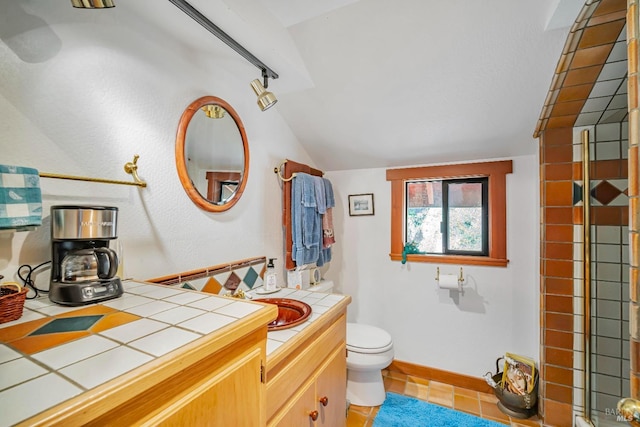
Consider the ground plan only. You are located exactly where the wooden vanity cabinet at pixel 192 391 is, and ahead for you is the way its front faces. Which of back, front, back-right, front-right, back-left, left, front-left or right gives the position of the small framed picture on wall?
left

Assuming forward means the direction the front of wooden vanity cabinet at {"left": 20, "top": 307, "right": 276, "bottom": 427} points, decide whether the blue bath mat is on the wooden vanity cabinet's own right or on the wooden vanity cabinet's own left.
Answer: on the wooden vanity cabinet's own left

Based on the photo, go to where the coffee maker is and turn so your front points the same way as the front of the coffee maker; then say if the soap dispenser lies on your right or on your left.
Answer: on your left

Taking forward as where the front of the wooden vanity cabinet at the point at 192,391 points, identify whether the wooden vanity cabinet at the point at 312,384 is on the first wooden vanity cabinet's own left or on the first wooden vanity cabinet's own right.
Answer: on the first wooden vanity cabinet's own left

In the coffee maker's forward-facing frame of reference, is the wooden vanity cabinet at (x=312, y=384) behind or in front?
in front

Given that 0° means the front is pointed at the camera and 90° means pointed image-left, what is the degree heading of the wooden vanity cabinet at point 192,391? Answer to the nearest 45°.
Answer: approximately 315°

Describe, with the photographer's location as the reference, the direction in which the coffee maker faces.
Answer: facing the viewer and to the right of the viewer

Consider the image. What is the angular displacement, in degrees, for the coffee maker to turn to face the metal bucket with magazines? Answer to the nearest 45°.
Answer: approximately 45° to its left

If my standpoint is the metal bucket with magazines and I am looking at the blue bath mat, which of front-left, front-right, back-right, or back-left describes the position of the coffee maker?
front-left

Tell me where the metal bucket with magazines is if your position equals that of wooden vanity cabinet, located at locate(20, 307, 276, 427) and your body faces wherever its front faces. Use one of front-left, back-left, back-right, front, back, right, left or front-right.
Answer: front-left

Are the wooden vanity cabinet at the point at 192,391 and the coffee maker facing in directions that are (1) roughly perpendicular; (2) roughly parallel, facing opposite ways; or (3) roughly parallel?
roughly parallel

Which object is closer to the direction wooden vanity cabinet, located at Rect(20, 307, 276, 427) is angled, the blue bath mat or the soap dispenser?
the blue bath mat

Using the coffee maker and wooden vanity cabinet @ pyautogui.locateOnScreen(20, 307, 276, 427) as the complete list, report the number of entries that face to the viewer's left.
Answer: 0
